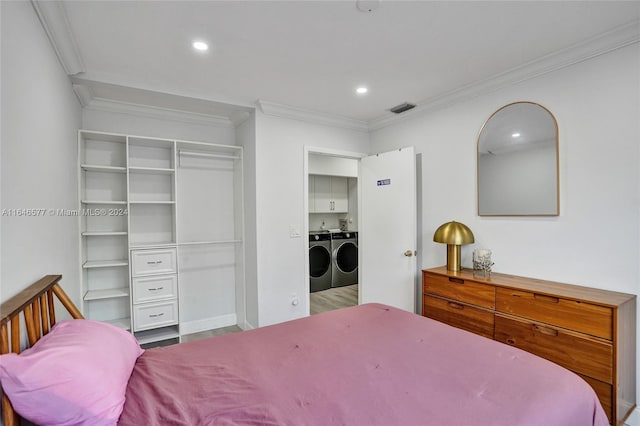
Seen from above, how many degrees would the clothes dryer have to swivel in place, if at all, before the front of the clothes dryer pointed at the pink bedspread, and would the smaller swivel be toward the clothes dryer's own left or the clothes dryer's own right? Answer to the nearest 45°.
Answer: approximately 45° to the clothes dryer's own right

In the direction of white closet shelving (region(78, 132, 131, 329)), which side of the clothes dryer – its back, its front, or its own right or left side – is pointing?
right

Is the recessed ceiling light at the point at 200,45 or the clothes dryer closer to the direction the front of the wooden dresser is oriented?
the recessed ceiling light

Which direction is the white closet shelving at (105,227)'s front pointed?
toward the camera

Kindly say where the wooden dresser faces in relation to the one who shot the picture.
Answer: facing the viewer and to the left of the viewer

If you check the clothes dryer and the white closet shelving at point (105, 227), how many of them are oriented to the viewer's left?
0

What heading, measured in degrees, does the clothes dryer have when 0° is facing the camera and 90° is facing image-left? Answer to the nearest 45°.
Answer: approximately 315°

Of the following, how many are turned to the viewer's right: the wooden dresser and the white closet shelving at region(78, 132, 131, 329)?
0

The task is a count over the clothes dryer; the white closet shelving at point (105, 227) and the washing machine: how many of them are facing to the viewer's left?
0

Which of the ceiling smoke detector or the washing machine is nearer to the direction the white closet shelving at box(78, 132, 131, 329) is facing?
the ceiling smoke detector

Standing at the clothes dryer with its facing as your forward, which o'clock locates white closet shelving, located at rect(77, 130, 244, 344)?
The white closet shelving is roughly at 3 o'clock from the clothes dryer.

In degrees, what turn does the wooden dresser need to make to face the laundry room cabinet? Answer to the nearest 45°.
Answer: approximately 90° to its right

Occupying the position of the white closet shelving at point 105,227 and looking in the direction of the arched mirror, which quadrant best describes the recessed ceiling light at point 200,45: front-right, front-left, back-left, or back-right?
front-right

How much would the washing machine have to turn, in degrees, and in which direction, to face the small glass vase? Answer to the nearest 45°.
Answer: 0° — it already faces it
